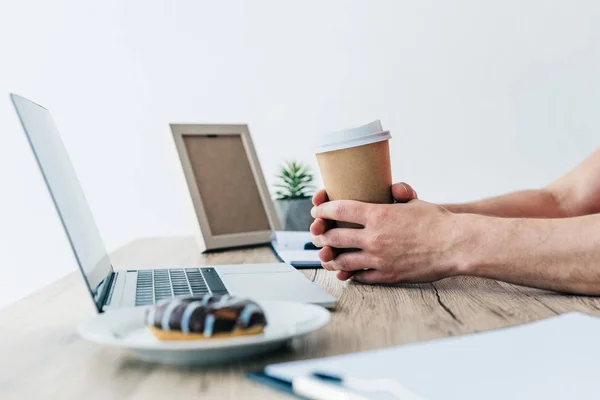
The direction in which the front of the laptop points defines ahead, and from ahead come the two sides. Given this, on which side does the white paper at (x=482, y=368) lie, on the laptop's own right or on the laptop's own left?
on the laptop's own right

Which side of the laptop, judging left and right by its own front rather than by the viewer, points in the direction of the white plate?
right

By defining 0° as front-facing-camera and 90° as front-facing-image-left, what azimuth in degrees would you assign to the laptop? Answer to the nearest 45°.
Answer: approximately 270°

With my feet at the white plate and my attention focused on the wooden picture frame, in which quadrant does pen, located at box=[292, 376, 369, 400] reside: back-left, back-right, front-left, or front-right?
back-right
